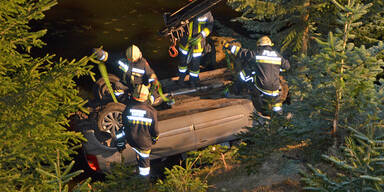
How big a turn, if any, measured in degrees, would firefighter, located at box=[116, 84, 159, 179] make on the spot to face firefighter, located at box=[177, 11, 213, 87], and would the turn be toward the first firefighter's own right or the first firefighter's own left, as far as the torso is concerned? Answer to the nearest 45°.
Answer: approximately 45° to the first firefighter's own right

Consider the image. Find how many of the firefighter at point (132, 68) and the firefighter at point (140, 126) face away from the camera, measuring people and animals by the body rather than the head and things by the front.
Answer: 1

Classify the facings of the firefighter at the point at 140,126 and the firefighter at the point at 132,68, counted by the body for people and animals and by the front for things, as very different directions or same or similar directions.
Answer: very different directions

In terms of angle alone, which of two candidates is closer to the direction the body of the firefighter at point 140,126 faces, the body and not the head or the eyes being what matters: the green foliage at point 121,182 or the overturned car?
the overturned car

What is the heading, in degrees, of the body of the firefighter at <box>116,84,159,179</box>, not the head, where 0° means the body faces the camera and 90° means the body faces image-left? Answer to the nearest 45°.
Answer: approximately 180°

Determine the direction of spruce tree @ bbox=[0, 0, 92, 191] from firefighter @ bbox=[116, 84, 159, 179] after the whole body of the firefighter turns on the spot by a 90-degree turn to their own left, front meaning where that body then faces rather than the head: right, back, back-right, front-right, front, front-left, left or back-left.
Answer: front-left
